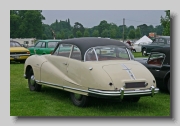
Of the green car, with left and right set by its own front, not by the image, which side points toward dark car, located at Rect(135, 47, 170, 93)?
back

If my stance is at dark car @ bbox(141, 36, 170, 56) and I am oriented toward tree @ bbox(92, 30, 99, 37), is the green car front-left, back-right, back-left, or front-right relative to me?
front-left

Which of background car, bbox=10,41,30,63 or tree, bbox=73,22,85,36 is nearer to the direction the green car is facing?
the background car

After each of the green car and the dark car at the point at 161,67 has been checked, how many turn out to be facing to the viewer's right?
0
